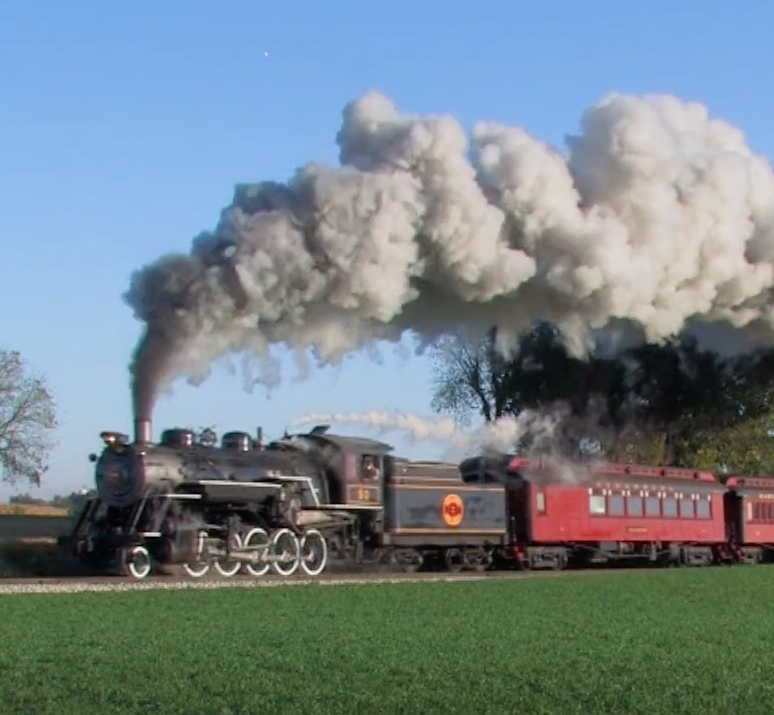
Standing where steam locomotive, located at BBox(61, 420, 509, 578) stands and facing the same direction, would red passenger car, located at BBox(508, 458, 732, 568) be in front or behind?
behind

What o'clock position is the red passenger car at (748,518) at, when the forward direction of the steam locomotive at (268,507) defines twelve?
The red passenger car is roughly at 6 o'clock from the steam locomotive.

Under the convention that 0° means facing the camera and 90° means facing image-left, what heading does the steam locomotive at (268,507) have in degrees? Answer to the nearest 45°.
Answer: approximately 45°
